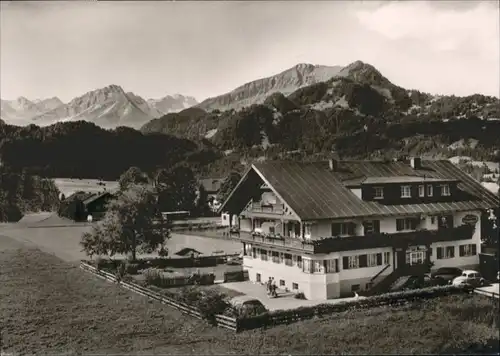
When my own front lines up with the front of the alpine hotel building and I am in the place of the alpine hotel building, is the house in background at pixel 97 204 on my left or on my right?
on my right

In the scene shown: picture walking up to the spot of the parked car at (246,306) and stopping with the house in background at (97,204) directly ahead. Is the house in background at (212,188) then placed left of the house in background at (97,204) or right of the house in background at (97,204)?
right

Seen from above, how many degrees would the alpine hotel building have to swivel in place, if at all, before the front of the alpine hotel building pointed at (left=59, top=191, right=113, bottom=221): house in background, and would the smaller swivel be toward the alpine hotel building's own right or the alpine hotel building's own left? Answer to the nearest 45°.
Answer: approximately 135° to the alpine hotel building's own right

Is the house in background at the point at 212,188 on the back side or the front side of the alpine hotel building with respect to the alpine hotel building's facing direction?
on the back side

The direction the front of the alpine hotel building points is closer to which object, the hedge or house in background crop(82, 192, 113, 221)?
the hedge
